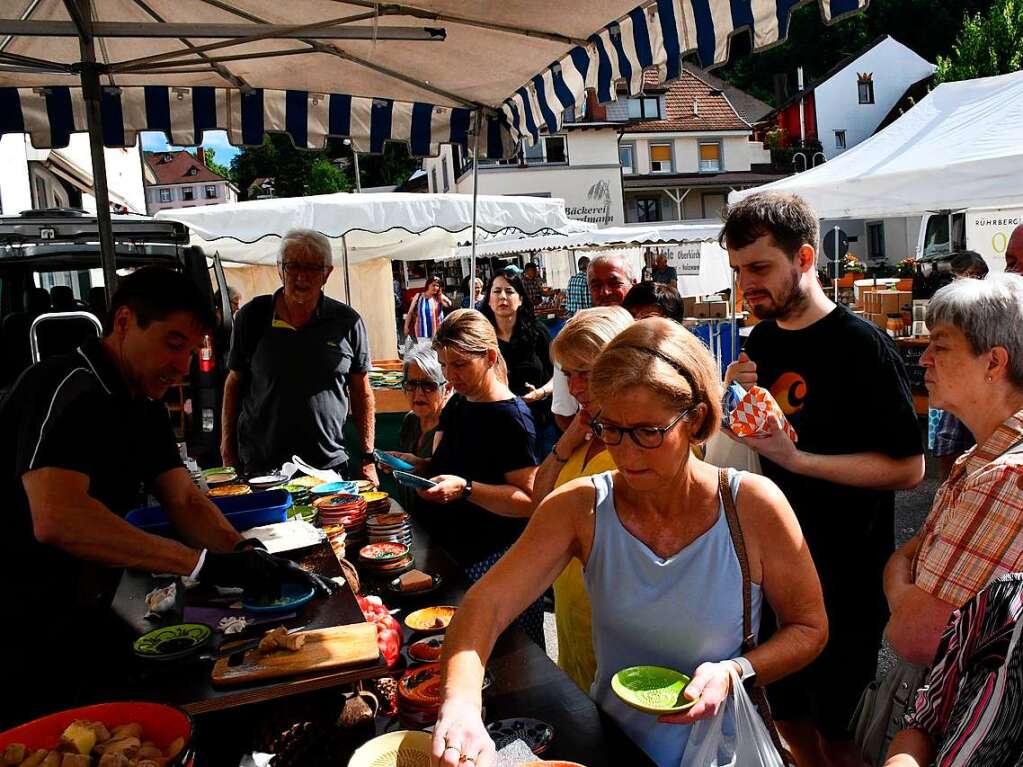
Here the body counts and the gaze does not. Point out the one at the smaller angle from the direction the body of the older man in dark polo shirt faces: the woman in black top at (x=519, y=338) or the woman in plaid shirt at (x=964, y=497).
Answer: the woman in plaid shirt

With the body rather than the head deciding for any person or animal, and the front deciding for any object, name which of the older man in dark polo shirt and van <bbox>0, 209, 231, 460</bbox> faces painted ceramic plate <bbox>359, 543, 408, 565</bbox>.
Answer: the older man in dark polo shirt

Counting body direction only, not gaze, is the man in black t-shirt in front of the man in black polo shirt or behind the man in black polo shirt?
in front

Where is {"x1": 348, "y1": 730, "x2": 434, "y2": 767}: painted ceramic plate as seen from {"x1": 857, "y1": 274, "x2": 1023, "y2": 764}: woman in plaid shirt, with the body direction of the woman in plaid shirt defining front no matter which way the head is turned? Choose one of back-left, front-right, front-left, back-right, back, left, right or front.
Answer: front-left

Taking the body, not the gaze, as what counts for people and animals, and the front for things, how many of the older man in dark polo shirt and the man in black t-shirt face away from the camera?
0

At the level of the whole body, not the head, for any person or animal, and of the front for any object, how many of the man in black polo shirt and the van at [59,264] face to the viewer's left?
0

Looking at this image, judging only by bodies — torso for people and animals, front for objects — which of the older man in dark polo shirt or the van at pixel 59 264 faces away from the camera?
the van

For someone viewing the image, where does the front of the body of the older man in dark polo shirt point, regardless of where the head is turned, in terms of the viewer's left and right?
facing the viewer

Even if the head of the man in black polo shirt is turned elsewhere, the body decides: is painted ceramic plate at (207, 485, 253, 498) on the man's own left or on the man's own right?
on the man's own left

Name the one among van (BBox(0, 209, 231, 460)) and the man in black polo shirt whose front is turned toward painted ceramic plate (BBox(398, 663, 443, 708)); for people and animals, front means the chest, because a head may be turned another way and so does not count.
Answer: the man in black polo shirt

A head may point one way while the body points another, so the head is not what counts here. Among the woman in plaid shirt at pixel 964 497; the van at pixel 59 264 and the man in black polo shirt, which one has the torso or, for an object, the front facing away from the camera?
the van

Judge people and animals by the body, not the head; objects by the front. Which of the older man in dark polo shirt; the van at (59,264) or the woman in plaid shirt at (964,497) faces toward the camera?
the older man in dark polo shirt

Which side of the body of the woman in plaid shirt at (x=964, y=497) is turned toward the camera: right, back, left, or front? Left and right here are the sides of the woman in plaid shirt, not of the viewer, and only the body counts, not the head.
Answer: left

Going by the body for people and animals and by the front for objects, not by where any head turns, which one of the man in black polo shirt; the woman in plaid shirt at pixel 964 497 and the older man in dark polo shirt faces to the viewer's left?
the woman in plaid shirt

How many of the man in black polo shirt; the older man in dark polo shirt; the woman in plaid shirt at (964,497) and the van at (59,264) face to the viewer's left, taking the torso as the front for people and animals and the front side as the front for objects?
1

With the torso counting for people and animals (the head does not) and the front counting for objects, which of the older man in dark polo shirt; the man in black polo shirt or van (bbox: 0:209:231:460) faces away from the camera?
the van

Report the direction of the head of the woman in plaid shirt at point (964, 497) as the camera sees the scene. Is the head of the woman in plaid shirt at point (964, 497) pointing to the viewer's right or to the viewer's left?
to the viewer's left
